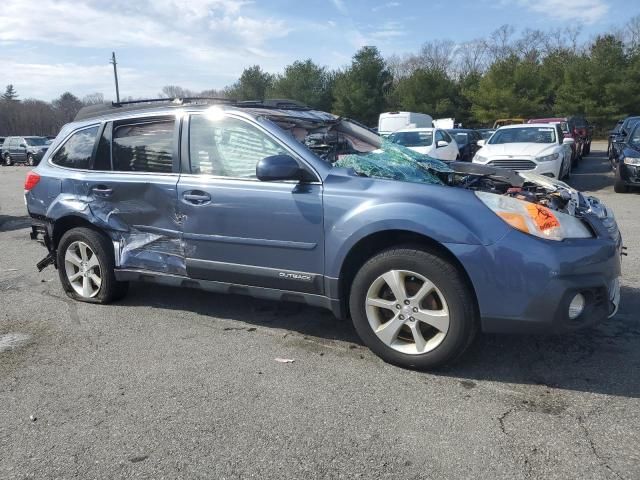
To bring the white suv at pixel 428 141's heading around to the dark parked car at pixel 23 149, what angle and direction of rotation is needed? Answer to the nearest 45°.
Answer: approximately 90° to its right

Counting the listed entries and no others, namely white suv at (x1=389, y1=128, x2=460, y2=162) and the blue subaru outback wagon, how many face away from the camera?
0

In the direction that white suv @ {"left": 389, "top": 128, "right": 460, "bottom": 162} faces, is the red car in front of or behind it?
behind

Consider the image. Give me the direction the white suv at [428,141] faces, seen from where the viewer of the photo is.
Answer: facing the viewer and to the left of the viewer

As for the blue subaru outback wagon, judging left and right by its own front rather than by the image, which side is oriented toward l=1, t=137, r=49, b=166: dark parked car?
back

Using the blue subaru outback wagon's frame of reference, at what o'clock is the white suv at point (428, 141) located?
The white suv is roughly at 8 o'clock from the blue subaru outback wagon.

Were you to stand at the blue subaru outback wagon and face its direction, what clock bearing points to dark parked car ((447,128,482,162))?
The dark parked car is roughly at 8 o'clock from the blue subaru outback wagon.

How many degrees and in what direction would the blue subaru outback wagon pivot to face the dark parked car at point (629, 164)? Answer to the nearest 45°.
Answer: approximately 90° to its left

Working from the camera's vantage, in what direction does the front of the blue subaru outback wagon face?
facing the viewer and to the right of the viewer

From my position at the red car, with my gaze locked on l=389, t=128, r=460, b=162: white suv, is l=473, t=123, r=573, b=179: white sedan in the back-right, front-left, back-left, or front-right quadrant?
front-left

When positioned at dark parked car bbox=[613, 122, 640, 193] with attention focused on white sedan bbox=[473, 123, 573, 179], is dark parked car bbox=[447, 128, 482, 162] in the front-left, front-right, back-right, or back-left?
front-right

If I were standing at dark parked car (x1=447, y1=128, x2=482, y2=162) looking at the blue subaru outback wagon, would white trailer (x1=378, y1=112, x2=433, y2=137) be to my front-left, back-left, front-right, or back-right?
back-right

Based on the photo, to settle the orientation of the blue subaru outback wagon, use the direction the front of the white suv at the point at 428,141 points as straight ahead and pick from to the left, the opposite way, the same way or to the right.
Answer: to the left

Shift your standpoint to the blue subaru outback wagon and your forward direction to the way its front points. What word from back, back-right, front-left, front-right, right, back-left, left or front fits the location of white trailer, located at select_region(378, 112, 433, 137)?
back-left

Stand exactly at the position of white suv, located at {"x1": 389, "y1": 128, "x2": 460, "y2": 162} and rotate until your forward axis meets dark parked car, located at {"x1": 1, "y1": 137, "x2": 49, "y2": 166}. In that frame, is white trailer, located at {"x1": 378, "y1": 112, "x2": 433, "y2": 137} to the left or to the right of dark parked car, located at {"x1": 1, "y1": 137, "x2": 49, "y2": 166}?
right
